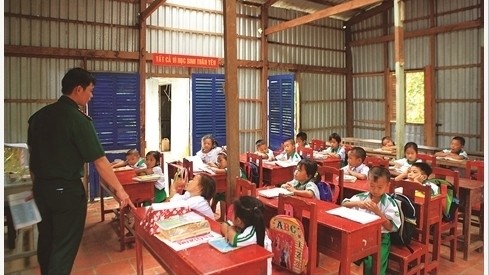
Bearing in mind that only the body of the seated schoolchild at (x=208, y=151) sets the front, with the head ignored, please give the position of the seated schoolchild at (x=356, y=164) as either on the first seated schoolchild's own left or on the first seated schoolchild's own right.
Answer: on the first seated schoolchild's own left

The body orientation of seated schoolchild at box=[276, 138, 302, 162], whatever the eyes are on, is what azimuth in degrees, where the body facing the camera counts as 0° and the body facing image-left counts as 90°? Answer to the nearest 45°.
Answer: approximately 45°

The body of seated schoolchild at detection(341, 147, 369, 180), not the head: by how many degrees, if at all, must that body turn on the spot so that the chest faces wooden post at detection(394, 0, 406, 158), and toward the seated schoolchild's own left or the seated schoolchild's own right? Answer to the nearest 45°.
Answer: approximately 180°

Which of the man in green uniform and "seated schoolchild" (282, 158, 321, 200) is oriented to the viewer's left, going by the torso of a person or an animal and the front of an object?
the seated schoolchild

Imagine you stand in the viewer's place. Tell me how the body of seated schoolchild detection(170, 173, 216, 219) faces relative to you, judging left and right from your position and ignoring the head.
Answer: facing to the left of the viewer

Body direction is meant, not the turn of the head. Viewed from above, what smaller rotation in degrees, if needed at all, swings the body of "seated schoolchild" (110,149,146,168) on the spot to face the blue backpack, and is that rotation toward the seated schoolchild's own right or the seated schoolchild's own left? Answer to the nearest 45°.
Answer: approximately 90° to the seated schoolchild's own left

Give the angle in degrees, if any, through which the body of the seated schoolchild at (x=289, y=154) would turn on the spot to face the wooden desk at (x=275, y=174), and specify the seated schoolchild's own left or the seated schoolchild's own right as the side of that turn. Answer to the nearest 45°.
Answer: approximately 45° to the seated schoolchild's own left

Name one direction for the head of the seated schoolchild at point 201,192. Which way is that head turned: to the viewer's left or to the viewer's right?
to the viewer's left

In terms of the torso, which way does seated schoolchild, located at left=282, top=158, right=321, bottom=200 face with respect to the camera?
to the viewer's left

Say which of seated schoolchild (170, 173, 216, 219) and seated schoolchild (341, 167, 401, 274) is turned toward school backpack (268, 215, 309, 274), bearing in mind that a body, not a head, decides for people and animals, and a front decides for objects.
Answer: seated schoolchild (341, 167, 401, 274)

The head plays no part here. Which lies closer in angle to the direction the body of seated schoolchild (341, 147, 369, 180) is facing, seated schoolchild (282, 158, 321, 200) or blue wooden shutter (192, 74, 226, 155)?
the seated schoolchild

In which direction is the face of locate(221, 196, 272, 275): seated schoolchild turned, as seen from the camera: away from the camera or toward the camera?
away from the camera

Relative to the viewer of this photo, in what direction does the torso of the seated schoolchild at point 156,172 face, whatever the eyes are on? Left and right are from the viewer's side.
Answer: facing to the left of the viewer

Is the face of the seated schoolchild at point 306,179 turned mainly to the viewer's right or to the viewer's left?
to the viewer's left
